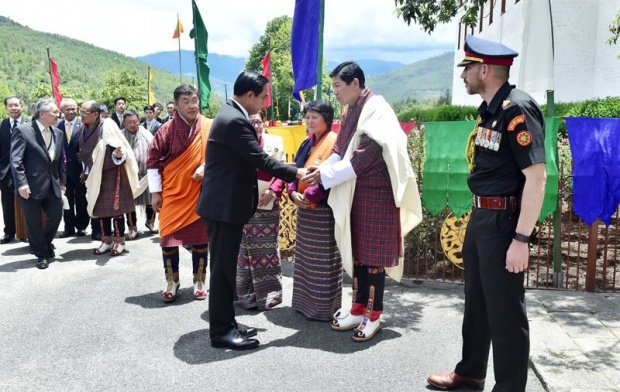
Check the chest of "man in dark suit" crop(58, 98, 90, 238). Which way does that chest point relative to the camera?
toward the camera

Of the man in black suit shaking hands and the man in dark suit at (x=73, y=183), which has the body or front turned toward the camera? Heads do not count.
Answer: the man in dark suit

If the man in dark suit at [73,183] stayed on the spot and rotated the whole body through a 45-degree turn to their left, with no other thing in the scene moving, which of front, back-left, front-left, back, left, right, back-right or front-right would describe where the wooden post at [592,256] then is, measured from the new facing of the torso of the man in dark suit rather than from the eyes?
front

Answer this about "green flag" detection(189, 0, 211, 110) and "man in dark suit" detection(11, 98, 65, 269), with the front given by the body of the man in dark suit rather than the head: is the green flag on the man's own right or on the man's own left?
on the man's own left

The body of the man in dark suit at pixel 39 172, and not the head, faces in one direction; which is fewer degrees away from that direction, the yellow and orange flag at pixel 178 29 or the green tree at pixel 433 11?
the green tree

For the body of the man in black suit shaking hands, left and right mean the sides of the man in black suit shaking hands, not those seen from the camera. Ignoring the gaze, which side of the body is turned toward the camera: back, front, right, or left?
right

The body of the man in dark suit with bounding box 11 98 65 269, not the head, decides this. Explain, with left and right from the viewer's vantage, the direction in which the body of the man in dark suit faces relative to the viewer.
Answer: facing the viewer and to the right of the viewer

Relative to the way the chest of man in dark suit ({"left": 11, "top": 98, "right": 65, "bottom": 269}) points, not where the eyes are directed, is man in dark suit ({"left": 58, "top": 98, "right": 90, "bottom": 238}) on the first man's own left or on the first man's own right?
on the first man's own left

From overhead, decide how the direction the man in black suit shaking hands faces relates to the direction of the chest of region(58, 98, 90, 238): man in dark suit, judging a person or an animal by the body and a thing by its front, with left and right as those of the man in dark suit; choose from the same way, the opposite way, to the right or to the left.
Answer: to the left

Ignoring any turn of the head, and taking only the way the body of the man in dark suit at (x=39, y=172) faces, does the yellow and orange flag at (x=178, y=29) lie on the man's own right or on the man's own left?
on the man's own left

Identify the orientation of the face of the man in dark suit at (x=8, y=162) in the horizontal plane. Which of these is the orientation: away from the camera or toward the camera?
toward the camera

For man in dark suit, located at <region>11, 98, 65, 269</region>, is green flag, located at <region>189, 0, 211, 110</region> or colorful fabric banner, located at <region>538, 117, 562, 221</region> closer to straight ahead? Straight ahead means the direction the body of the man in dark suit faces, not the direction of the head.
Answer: the colorful fabric banner

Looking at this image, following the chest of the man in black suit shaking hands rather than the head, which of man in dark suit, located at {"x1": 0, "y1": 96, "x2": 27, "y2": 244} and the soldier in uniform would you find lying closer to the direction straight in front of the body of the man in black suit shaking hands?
the soldier in uniform

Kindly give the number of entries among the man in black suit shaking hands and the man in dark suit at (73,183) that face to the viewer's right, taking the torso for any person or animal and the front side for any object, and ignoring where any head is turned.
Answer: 1

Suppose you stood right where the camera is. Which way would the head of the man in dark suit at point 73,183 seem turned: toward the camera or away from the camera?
toward the camera
